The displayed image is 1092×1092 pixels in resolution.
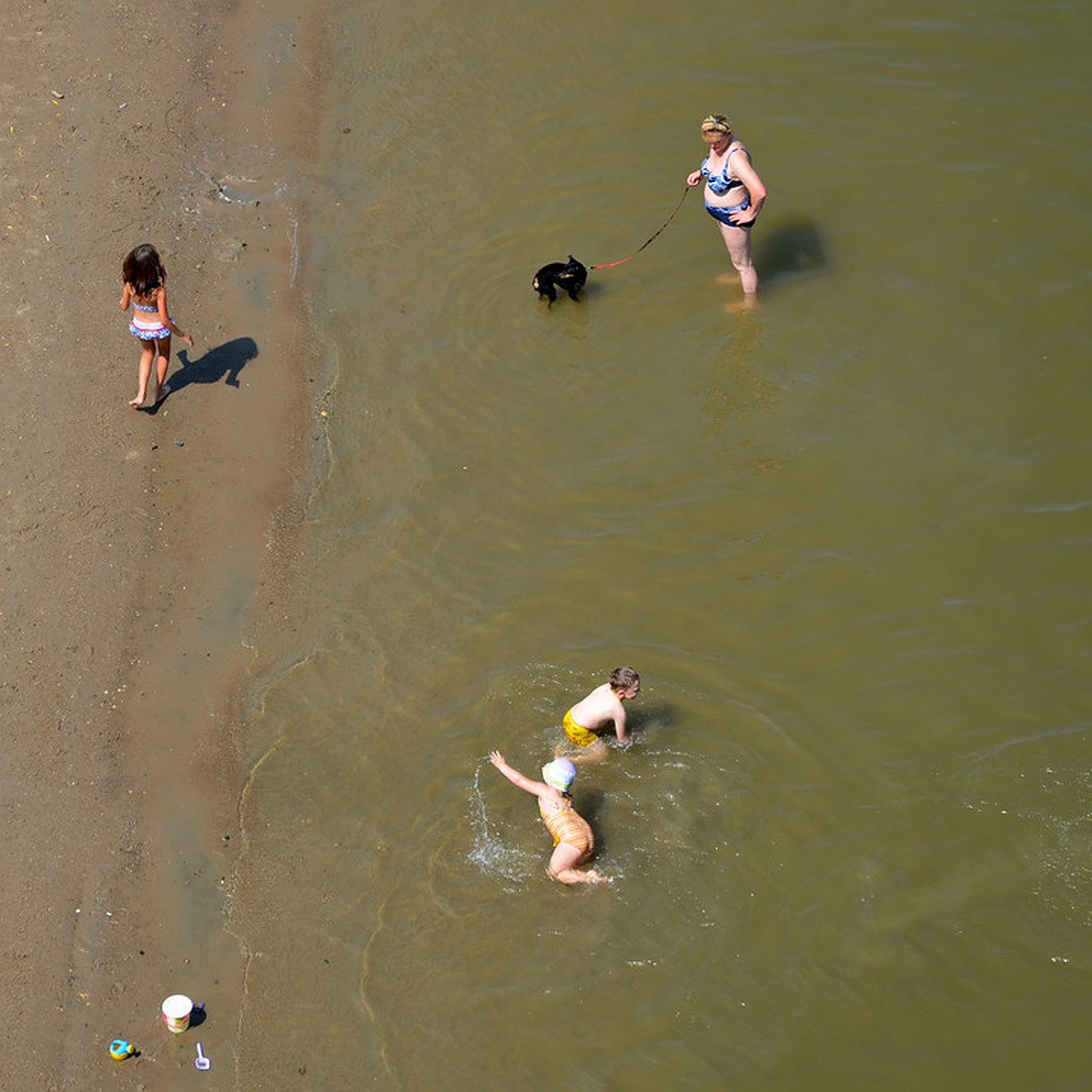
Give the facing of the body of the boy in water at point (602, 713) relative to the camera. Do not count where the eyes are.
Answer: to the viewer's right

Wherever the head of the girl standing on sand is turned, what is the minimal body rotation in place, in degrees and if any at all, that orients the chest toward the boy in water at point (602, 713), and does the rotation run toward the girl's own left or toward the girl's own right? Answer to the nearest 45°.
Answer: approximately 135° to the girl's own right

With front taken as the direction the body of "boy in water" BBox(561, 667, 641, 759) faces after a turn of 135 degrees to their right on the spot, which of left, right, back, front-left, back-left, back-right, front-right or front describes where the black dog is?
back-right

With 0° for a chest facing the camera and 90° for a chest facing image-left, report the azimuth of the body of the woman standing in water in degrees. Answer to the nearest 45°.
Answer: approximately 45°

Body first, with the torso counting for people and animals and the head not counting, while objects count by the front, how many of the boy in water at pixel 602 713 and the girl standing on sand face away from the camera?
1

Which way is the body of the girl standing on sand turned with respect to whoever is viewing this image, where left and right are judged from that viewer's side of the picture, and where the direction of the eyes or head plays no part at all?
facing away from the viewer

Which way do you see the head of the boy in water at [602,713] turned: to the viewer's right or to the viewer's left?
to the viewer's right

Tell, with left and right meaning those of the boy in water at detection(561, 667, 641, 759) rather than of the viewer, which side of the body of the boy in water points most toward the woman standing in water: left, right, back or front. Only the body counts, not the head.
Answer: left

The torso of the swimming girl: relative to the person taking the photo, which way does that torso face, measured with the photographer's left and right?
facing away from the viewer and to the left of the viewer

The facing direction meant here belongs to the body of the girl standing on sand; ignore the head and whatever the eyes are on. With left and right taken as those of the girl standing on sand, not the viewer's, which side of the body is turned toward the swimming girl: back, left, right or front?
back

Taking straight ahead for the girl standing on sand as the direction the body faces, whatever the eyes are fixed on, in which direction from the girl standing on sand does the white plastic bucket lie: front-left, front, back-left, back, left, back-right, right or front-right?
back

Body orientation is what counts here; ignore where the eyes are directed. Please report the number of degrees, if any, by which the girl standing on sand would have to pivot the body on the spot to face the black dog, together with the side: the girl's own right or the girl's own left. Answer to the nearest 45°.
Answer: approximately 90° to the girl's own right

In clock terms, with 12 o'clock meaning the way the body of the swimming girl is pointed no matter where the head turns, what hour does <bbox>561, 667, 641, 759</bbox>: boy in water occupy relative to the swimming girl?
The boy in water is roughly at 2 o'clock from the swimming girl.

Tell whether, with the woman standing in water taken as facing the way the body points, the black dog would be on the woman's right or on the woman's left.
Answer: on the woman's right
